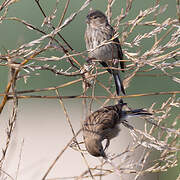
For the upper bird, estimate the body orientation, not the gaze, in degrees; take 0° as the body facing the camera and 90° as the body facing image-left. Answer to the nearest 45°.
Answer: approximately 45°
